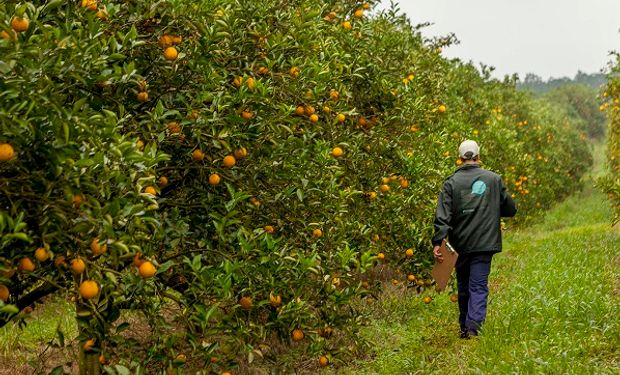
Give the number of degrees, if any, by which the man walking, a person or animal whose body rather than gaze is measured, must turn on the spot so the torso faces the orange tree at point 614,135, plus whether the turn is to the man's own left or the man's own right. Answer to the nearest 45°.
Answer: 0° — they already face it

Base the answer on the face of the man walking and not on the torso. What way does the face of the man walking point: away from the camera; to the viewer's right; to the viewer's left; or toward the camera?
away from the camera

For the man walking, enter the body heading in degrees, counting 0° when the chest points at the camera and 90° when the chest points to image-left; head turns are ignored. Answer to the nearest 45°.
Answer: approximately 180°
